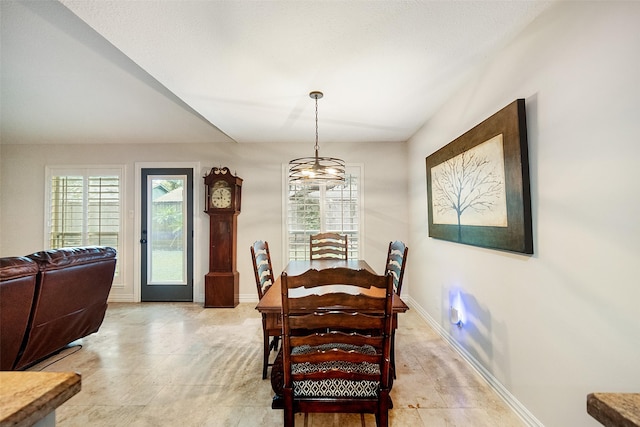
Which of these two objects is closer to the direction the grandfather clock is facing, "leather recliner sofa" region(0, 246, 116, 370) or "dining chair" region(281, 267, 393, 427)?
the dining chair

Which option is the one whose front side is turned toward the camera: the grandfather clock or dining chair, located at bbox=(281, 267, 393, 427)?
the grandfather clock

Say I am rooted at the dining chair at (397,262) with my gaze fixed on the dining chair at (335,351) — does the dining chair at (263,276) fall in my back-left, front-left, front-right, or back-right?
front-right

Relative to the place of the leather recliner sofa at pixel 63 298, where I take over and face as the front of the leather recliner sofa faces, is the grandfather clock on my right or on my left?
on my right

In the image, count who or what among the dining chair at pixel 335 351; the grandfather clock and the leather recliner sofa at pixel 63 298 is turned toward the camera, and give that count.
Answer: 1

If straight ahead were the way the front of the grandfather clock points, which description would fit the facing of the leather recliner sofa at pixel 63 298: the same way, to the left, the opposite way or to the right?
to the right

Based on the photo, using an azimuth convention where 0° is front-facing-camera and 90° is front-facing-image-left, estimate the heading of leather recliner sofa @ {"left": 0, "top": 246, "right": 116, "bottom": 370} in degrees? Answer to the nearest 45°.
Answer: approximately 135°

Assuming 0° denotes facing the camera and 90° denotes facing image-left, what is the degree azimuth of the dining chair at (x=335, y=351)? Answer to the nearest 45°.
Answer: approximately 180°

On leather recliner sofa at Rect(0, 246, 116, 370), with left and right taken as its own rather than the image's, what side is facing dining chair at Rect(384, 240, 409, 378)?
back

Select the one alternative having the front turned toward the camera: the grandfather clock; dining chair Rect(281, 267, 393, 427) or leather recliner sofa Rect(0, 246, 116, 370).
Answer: the grandfather clock

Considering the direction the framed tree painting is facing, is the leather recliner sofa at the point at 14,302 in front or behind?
in front

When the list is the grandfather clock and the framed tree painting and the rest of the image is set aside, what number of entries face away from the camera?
0

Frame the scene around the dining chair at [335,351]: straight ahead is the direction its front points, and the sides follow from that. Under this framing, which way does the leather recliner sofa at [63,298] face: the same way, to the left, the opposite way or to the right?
to the left

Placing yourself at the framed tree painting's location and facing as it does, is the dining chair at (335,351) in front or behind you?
in front

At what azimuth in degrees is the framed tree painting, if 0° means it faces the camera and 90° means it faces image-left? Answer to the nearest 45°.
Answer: approximately 45°

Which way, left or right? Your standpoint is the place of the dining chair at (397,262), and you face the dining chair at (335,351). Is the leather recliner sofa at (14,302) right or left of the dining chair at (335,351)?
right

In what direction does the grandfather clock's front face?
toward the camera
